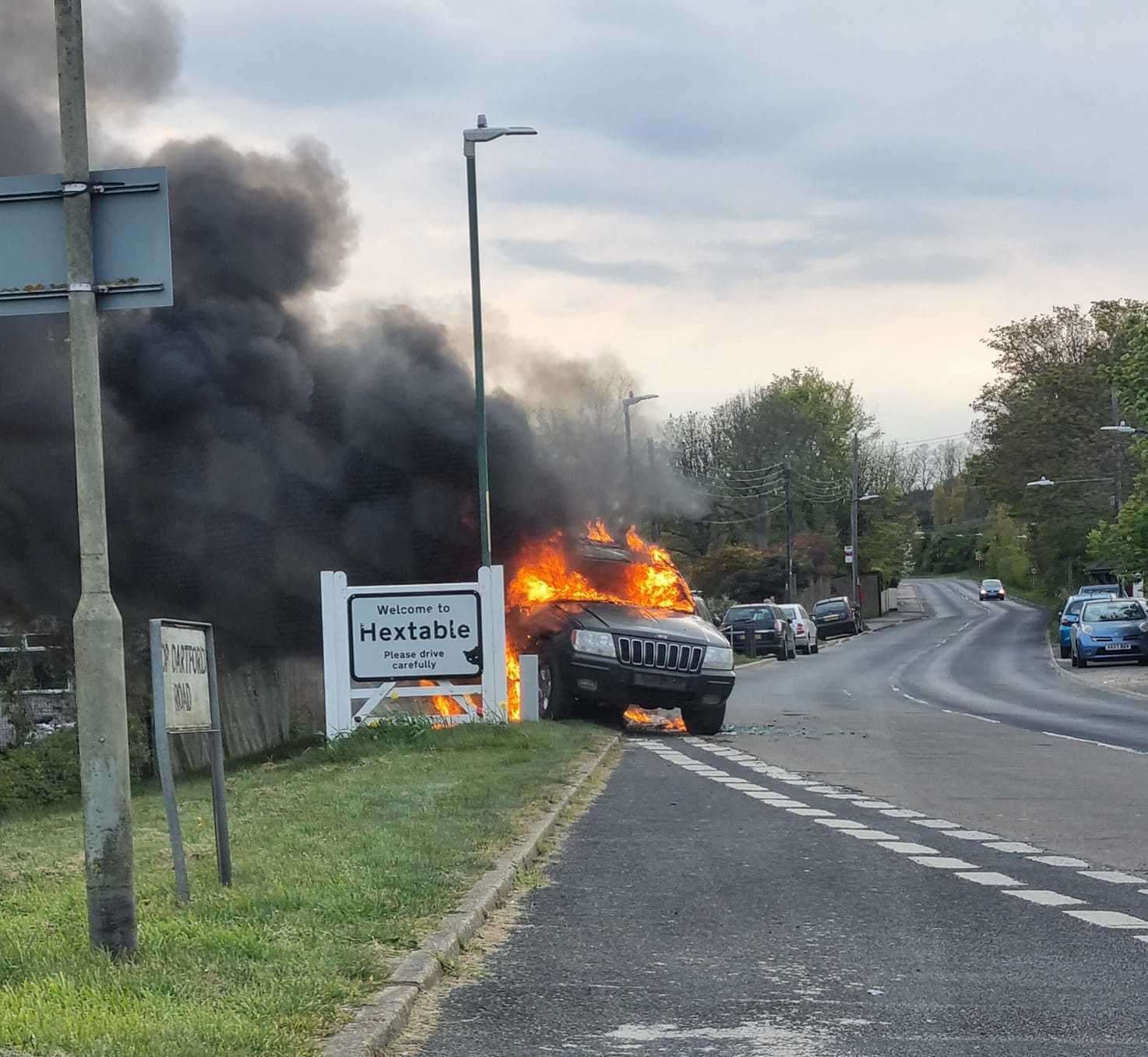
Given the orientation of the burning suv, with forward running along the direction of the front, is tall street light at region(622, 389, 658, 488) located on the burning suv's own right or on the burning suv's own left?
on the burning suv's own left

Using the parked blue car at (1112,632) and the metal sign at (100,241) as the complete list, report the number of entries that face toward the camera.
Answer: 1

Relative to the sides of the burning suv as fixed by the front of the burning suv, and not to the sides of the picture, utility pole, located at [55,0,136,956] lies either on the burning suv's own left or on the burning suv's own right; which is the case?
on the burning suv's own right

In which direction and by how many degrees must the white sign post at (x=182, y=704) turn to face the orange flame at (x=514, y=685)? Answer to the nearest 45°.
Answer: approximately 135° to its left

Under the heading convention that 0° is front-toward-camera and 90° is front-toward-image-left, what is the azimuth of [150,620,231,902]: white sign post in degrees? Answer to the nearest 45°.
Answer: approximately 315°

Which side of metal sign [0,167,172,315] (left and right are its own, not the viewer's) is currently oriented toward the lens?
back

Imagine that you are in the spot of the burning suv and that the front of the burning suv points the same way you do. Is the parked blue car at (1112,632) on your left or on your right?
on your left

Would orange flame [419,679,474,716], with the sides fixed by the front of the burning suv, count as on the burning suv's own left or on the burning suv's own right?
on the burning suv's own right
